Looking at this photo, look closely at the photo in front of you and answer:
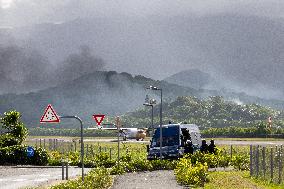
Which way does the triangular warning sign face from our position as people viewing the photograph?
facing the viewer

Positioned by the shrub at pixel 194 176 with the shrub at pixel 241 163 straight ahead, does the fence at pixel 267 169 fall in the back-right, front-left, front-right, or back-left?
front-right

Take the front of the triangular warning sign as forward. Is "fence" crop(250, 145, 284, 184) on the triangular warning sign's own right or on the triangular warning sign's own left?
on the triangular warning sign's own left
